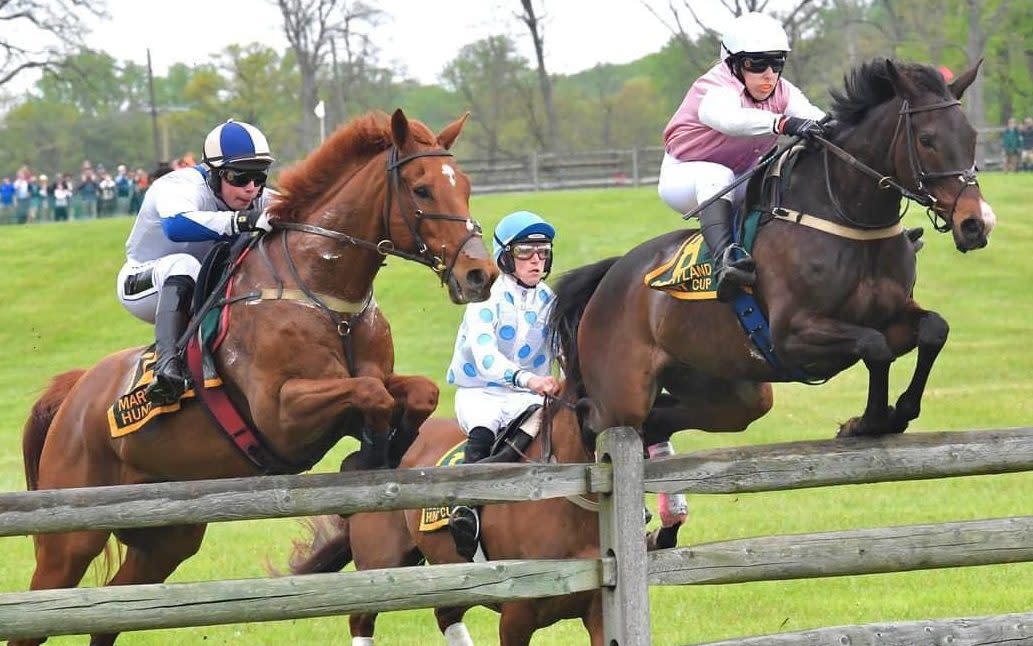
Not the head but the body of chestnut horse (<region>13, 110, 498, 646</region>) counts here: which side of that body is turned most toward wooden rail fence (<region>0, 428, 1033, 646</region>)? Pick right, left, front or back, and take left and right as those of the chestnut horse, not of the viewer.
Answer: front

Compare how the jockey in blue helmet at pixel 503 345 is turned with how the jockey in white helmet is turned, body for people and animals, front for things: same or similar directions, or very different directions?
same or similar directions

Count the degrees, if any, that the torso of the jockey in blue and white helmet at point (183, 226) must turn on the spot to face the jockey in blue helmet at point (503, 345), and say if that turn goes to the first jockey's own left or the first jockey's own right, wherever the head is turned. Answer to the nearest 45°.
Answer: approximately 45° to the first jockey's own left

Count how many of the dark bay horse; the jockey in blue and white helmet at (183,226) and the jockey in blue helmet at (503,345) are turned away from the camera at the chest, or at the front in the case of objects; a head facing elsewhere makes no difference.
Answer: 0

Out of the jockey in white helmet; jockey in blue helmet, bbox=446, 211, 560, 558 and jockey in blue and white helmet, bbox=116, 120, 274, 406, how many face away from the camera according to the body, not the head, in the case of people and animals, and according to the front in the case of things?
0

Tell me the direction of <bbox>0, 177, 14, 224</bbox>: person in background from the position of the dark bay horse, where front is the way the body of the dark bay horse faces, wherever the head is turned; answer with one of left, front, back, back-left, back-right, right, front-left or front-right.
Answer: back

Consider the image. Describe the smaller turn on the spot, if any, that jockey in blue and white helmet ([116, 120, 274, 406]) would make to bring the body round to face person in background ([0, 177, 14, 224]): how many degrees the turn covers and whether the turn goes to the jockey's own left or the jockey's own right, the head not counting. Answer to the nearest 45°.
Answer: approximately 135° to the jockey's own left

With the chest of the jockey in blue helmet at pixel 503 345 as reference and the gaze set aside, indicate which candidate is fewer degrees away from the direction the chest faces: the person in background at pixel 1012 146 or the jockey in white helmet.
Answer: the jockey in white helmet

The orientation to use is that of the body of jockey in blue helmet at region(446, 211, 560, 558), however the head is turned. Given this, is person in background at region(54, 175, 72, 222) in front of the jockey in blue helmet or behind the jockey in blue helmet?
behind

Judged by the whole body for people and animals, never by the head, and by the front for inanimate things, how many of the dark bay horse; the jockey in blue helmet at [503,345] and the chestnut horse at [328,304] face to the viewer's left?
0

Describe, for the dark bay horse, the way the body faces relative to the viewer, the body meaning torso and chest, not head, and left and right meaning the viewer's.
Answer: facing the viewer and to the right of the viewer

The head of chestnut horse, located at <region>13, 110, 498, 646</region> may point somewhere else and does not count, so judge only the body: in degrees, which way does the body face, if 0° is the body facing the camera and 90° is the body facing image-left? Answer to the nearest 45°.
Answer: approximately 315°

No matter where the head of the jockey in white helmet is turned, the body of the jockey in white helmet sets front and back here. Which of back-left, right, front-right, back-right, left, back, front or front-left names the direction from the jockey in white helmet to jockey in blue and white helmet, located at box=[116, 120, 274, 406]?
back-right
